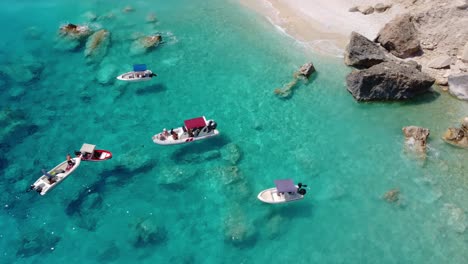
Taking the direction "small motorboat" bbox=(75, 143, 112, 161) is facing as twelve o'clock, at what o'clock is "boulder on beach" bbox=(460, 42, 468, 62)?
The boulder on beach is roughly at 12 o'clock from the small motorboat.

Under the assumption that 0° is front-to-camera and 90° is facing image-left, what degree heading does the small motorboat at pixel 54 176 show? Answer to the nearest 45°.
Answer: approximately 225°

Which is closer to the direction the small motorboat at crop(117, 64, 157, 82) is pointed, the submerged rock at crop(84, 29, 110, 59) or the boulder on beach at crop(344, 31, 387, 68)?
the submerged rock

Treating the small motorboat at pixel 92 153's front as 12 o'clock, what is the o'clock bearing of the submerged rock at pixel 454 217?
The submerged rock is roughly at 1 o'clock from the small motorboat.

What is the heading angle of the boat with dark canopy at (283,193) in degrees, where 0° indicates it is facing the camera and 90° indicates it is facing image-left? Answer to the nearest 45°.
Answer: approximately 90°

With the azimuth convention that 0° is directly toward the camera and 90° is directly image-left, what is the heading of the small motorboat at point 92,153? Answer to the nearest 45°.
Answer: approximately 270°

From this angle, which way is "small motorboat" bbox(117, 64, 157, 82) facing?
to the viewer's left

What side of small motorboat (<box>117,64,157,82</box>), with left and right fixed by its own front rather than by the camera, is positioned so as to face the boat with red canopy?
left

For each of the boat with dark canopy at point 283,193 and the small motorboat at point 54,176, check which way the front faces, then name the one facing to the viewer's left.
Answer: the boat with dark canopy

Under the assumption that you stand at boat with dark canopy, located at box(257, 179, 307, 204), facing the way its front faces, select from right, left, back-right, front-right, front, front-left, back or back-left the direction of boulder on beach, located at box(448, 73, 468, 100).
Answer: back-right
